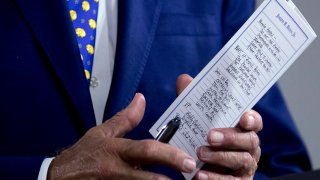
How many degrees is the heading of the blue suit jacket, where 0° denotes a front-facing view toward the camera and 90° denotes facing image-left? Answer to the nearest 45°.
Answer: approximately 0°
